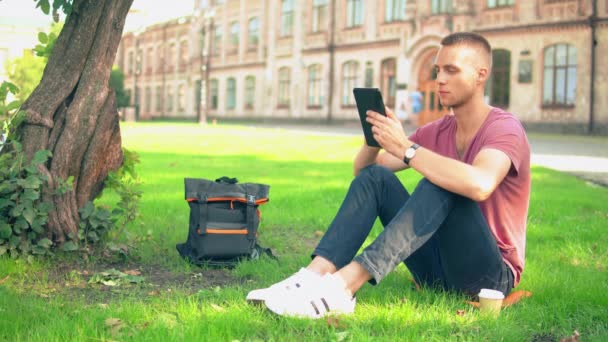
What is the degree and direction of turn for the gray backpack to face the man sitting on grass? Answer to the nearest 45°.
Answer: approximately 45° to its left

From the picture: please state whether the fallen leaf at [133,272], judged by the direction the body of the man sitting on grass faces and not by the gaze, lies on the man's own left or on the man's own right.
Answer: on the man's own right

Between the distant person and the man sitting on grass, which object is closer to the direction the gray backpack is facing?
the man sitting on grass

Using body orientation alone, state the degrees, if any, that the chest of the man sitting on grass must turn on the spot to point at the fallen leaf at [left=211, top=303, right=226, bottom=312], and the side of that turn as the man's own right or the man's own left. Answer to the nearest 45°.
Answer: approximately 45° to the man's own right

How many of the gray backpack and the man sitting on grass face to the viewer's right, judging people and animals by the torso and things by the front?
0

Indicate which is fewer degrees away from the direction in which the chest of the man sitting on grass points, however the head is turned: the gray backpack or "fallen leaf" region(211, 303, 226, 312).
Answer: the fallen leaf

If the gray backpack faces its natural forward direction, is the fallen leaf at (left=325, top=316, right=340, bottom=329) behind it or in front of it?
in front

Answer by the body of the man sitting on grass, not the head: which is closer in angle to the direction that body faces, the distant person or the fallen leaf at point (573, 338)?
the fallen leaf

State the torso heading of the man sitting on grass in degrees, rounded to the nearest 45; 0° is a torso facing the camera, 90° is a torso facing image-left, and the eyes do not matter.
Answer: approximately 45°

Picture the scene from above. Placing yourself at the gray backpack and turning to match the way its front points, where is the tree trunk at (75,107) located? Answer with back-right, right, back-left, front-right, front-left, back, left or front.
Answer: right
